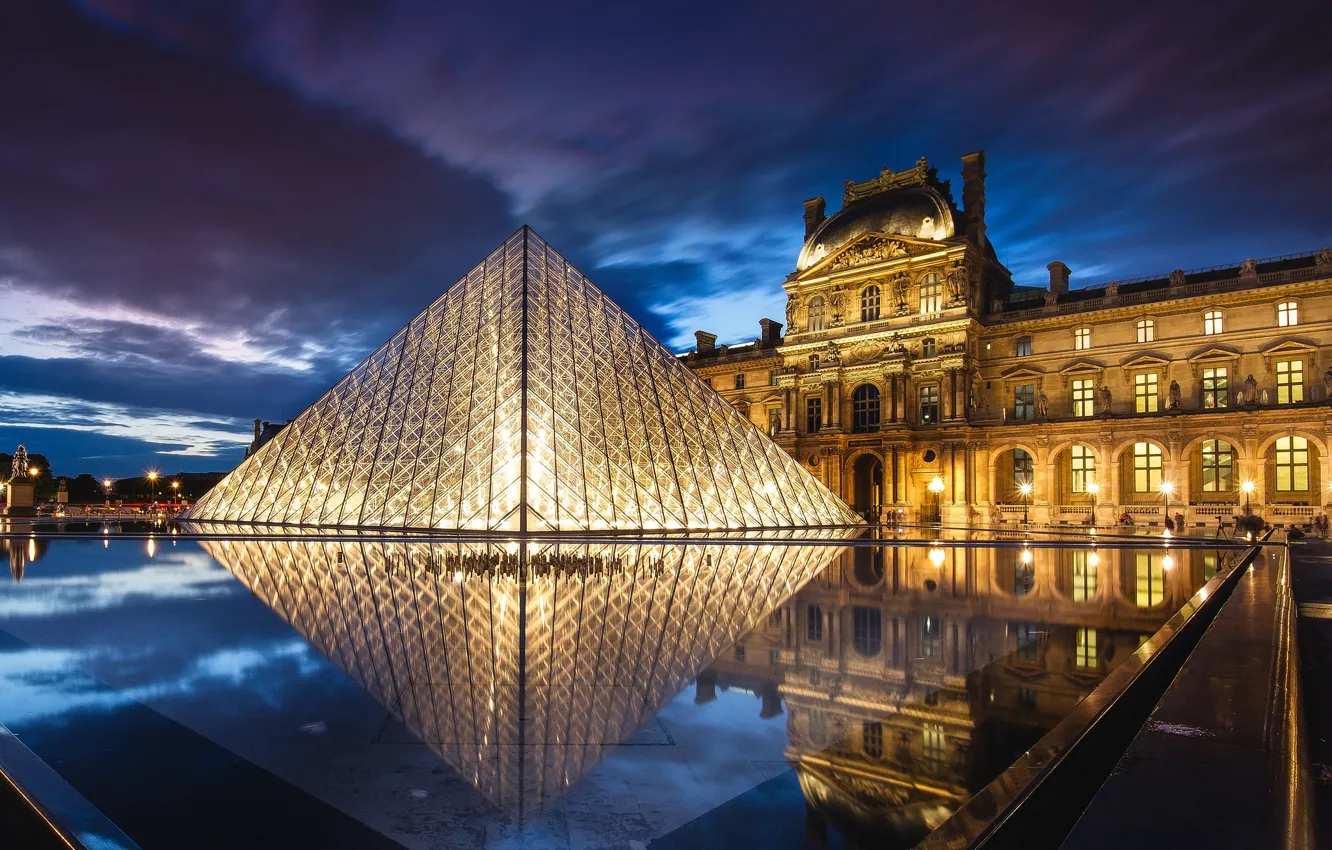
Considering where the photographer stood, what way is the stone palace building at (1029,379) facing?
facing the viewer and to the left of the viewer

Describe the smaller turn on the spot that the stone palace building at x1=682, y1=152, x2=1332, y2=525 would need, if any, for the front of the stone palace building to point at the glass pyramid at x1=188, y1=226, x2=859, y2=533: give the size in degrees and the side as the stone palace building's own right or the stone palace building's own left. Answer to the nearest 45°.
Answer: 0° — it already faces it
